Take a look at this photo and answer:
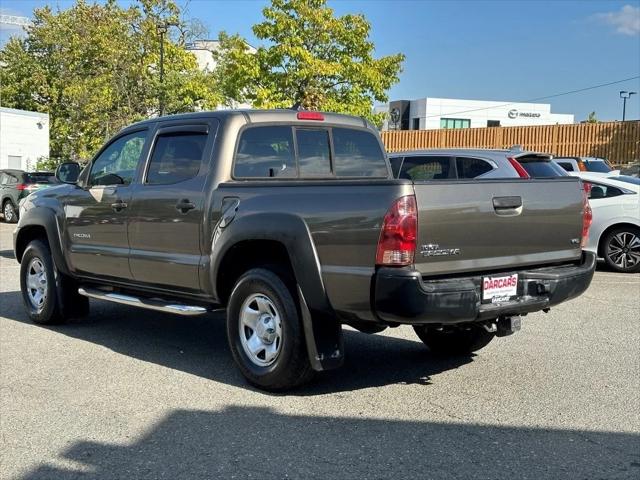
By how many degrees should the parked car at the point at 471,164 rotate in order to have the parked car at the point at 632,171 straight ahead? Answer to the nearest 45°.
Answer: approximately 45° to its right

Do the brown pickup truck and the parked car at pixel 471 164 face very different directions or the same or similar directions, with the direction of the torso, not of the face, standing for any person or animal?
same or similar directions

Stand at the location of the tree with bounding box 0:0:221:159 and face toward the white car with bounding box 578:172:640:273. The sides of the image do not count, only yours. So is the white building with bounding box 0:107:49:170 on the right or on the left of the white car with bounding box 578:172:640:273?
right

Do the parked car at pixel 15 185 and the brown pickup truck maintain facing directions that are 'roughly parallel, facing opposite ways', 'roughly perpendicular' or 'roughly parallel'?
roughly parallel

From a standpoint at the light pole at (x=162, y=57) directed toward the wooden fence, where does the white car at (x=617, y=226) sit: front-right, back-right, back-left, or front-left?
front-right

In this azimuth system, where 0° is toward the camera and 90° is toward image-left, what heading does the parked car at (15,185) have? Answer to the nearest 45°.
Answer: approximately 135°

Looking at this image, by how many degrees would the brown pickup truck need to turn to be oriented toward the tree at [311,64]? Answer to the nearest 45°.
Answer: approximately 45° to its right

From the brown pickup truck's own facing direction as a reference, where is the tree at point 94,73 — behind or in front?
in front

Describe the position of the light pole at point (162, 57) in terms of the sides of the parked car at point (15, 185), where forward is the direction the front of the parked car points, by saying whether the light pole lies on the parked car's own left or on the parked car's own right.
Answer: on the parked car's own right

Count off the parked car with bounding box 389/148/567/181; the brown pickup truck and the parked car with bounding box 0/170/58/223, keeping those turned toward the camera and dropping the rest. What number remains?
0

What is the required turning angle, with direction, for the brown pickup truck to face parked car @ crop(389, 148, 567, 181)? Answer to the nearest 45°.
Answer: approximately 90° to its right

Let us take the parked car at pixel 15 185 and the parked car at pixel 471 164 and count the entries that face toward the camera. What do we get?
0

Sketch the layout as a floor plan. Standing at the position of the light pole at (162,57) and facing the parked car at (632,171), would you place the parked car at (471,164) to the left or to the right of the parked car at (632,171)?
right

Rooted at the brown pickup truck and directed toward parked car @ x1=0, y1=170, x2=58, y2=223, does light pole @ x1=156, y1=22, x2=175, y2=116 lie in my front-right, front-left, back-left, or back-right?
front-right

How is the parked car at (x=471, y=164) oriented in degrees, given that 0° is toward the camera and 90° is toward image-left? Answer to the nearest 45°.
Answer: approximately 135°
